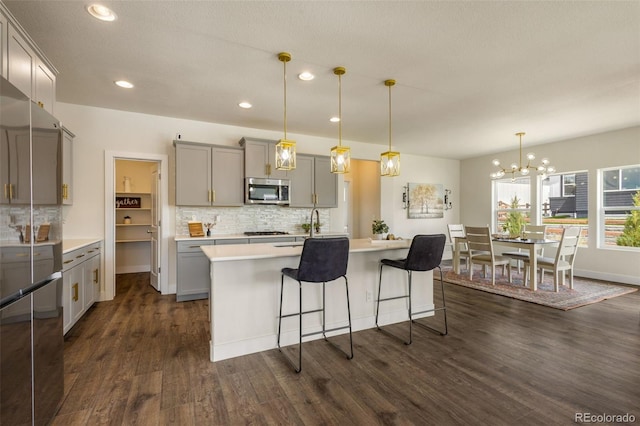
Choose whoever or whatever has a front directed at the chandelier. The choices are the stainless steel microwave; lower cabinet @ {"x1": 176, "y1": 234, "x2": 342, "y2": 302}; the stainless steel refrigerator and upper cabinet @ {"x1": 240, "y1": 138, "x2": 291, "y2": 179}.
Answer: the stainless steel refrigerator

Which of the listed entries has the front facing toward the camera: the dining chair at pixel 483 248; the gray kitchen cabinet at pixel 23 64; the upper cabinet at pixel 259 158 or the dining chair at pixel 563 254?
the upper cabinet

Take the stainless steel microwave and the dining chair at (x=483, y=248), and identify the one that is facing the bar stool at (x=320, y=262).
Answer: the stainless steel microwave

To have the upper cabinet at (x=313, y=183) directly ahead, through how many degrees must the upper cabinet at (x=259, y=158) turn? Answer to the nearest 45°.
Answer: approximately 90° to its left

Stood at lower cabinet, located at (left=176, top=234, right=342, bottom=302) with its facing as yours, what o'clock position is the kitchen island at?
The kitchen island is roughly at 11 o'clock from the lower cabinet.

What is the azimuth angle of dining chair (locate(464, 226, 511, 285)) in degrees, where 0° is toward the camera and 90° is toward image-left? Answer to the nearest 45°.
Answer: approximately 225°

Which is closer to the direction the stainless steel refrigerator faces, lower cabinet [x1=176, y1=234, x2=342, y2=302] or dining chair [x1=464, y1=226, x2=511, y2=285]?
the dining chair

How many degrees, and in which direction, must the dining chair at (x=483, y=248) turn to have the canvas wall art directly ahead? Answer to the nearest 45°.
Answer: approximately 90° to its left

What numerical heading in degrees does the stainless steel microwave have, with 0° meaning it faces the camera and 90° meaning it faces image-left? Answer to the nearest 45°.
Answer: approximately 0°

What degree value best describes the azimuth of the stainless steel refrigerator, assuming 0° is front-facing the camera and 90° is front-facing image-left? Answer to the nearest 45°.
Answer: approximately 270°

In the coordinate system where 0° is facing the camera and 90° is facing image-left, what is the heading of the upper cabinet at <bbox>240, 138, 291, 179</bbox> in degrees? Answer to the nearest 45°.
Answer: approximately 0°
